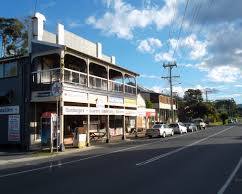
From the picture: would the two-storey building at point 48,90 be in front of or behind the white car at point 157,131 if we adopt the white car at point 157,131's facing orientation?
behind

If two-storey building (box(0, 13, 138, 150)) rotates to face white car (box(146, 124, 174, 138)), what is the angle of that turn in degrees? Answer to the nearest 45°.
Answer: approximately 90° to its left

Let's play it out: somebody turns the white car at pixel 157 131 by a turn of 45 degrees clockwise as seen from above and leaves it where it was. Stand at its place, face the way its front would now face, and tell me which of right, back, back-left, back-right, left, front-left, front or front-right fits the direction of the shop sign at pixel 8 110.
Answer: back-right

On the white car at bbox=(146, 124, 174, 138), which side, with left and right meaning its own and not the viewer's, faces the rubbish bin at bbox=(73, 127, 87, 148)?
back

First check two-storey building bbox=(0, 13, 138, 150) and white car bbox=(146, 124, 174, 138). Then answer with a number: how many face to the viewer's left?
0

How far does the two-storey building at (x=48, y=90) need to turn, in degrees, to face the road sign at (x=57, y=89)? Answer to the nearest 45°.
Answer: approximately 45° to its right

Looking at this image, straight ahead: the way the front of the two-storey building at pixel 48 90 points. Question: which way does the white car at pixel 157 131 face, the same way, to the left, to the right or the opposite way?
to the left

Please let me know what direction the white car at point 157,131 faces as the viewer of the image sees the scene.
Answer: facing away from the viewer and to the right of the viewer
